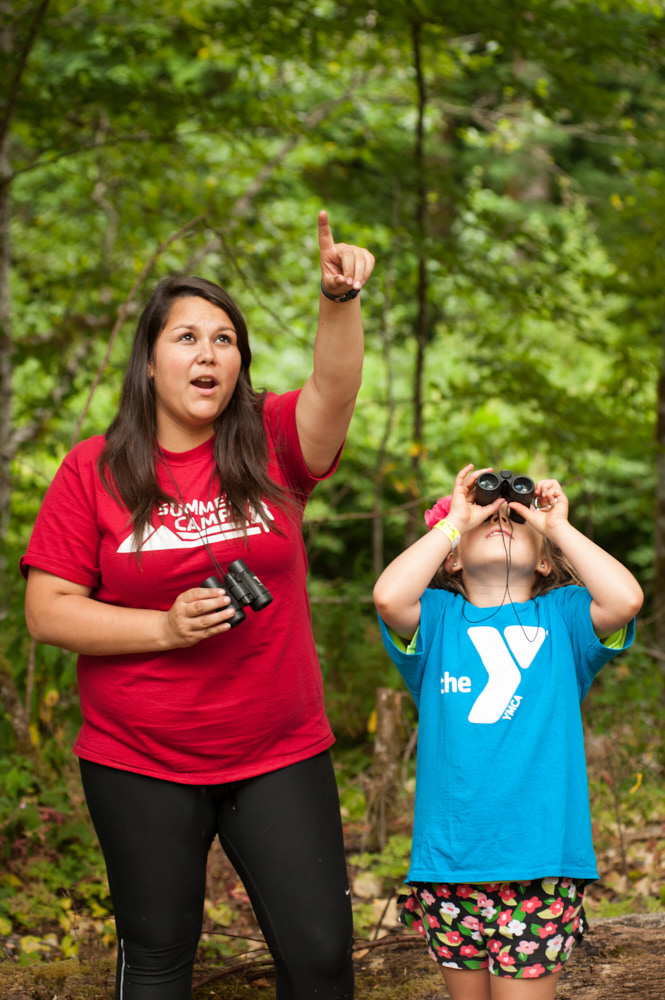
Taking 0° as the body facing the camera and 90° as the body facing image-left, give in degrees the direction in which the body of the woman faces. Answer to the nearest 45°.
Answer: approximately 0°

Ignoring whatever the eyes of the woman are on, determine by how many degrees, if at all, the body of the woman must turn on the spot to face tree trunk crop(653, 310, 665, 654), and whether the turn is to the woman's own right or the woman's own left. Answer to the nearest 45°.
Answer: approximately 135° to the woman's own left

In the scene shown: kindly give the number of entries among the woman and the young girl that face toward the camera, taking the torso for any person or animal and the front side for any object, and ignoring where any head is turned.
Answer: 2

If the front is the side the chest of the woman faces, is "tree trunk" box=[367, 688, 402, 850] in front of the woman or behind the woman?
behind

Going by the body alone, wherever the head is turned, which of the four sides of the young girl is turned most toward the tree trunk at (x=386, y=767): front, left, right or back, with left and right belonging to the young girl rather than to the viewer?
back

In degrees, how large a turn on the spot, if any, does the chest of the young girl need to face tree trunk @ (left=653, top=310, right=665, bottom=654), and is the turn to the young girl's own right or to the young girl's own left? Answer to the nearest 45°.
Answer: approximately 180°
